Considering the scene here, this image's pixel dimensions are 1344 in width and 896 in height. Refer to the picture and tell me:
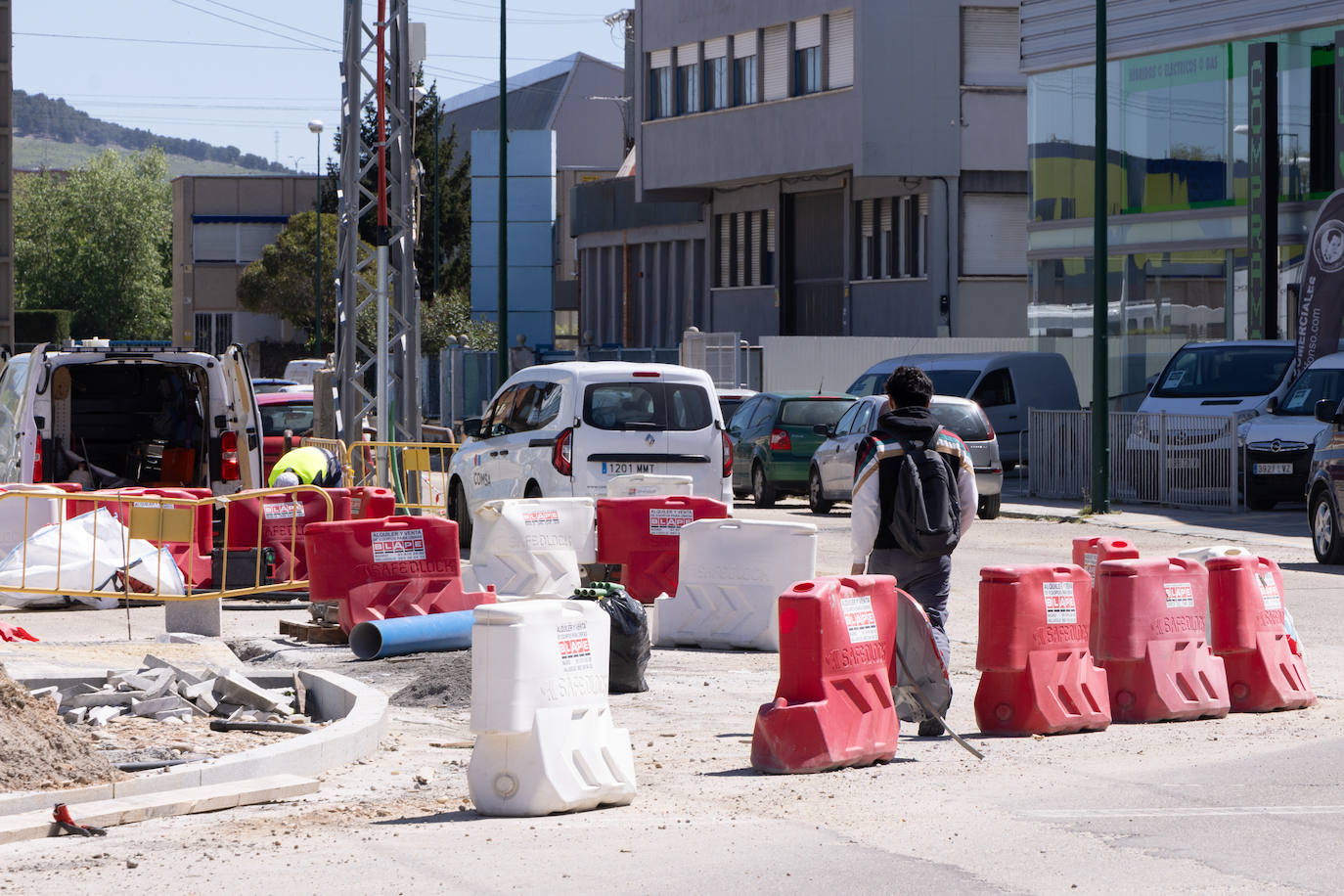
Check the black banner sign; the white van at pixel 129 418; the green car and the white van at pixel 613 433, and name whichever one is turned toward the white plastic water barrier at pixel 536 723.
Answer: the black banner sign

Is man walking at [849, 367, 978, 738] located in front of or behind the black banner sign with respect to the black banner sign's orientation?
in front

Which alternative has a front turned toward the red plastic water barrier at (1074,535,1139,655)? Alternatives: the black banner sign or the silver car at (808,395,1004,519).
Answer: the black banner sign

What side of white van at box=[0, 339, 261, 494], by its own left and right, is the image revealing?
back

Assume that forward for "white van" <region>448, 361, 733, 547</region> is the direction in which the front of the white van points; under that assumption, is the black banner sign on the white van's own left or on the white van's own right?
on the white van's own right

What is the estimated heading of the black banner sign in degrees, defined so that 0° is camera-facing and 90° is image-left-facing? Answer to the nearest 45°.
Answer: approximately 0°

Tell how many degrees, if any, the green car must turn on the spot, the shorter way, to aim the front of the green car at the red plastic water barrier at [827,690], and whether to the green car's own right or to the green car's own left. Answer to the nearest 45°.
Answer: approximately 135° to the green car's own left

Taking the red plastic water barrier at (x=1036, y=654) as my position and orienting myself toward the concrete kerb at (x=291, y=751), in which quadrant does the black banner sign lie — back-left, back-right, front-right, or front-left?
back-right

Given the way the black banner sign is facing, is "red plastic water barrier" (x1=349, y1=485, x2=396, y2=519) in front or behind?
in front

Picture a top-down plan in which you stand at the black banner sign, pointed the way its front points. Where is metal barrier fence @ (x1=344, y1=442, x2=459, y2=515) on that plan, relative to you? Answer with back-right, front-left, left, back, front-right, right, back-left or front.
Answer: front-right

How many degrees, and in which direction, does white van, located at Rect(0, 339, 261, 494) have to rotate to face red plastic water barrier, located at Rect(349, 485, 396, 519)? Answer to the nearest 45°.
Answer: approximately 135° to its right

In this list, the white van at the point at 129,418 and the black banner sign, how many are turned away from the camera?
1
